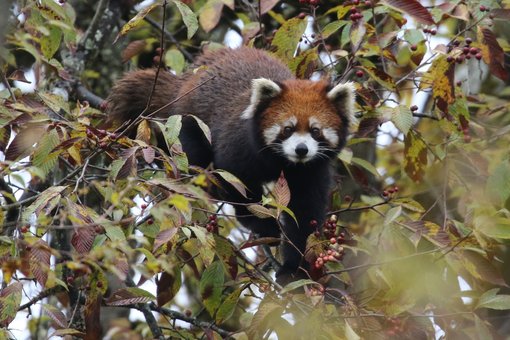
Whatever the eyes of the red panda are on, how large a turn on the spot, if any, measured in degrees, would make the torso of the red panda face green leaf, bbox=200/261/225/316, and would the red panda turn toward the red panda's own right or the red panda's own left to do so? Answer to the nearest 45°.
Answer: approximately 45° to the red panda's own right

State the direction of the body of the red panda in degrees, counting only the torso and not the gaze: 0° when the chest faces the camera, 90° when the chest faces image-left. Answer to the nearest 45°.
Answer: approximately 315°

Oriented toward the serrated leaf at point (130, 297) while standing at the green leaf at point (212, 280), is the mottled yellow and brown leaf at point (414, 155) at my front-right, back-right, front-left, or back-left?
back-right

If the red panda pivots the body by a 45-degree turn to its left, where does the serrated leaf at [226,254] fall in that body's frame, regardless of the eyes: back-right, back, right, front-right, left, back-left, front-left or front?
right

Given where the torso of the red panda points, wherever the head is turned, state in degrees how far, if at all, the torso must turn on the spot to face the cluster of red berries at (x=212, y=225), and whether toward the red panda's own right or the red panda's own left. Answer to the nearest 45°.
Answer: approximately 45° to the red panda's own right

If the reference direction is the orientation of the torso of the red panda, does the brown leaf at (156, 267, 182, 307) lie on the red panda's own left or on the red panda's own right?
on the red panda's own right

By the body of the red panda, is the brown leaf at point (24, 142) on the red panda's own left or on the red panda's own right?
on the red panda's own right

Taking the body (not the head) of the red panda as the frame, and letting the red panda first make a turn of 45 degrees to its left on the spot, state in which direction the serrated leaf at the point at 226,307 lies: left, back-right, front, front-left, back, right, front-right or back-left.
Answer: right

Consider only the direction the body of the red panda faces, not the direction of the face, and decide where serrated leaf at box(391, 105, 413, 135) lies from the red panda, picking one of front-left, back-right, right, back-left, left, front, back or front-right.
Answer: front

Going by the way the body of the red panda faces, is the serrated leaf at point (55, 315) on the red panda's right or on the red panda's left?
on the red panda's right

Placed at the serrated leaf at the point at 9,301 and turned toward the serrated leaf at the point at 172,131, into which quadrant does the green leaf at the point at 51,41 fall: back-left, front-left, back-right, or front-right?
front-left

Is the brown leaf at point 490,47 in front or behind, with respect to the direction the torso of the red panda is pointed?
in front
